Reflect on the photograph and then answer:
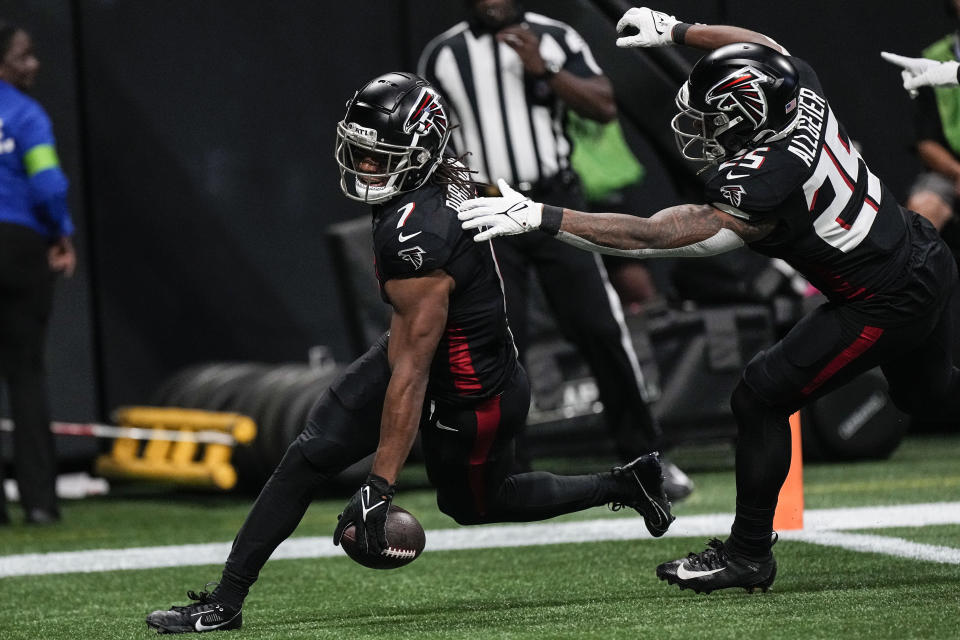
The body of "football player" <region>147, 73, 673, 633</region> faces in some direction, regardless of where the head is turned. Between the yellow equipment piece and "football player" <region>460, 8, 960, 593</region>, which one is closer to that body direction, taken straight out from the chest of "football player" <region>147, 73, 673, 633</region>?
the yellow equipment piece

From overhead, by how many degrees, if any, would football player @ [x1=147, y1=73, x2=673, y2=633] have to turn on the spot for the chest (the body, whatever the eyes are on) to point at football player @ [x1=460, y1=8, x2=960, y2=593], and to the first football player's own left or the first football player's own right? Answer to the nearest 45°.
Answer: approximately 180°

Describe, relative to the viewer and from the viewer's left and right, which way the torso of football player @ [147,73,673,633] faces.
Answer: facing to the left of the viewer

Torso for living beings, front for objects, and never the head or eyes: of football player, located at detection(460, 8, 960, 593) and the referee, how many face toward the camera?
1

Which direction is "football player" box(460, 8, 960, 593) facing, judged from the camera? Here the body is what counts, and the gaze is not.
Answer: to the viewer's left

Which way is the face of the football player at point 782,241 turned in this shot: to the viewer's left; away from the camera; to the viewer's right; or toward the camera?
to the viewer's left

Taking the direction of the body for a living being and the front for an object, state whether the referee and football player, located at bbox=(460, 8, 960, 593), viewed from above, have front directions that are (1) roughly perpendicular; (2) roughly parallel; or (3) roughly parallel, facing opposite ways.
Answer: roughly perpendicular

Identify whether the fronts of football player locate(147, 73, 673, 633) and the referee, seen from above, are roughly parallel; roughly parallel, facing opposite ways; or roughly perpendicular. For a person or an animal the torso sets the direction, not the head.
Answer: roughly perpendicular

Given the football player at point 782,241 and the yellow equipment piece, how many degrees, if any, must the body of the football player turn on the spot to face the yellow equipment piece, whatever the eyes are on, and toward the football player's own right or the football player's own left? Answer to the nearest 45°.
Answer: approximately 45° to the football player's own right

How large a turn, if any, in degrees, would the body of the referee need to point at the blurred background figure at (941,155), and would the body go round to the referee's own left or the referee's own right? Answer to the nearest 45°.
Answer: approximately 135° to the referee's own left

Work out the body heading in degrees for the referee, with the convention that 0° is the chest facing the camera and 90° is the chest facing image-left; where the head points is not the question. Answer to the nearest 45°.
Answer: approximately 0°

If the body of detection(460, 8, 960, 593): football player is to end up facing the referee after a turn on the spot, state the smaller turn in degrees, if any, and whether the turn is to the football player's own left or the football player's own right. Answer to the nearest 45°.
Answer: approximately 45° to the football player's own right
